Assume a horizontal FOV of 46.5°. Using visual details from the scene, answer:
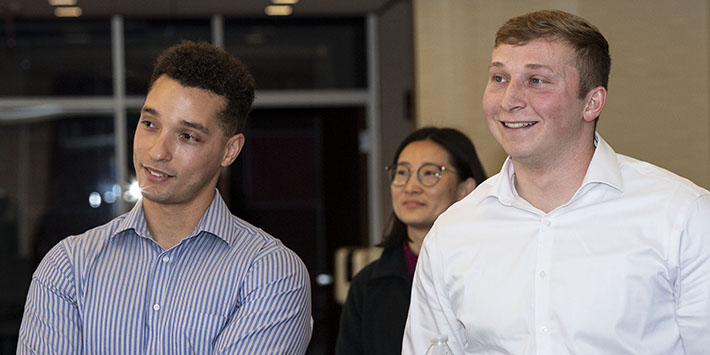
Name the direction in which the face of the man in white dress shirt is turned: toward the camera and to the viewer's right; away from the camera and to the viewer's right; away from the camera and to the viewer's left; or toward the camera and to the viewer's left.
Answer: toward the camera and to the viewer's left

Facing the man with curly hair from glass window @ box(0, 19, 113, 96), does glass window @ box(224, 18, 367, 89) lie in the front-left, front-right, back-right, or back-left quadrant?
front-left

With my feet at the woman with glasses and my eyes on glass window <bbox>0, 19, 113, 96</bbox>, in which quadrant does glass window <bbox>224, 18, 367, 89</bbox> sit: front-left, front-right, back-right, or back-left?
front-right

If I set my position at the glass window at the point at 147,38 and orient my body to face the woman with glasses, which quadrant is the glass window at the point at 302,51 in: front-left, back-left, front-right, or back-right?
front-left

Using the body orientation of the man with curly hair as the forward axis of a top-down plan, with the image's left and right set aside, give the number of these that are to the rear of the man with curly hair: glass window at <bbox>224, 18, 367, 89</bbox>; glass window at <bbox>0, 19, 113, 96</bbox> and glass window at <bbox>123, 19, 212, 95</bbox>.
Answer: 3

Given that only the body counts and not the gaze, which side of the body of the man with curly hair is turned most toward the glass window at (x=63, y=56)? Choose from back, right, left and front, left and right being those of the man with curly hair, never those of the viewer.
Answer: back

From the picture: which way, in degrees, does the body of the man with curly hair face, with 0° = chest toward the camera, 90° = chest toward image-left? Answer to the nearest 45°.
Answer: approximately 0°

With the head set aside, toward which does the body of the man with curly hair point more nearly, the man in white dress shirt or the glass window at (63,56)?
the man in white dress shirt

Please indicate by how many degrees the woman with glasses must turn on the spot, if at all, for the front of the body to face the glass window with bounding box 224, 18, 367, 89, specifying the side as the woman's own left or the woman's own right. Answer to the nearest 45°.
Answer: approximately 135° to the woman's own right

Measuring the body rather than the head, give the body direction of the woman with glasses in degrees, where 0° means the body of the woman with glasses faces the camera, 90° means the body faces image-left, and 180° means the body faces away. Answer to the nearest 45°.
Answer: approximately 45°

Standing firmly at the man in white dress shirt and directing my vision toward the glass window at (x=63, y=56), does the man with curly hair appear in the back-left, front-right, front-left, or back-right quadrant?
front-left

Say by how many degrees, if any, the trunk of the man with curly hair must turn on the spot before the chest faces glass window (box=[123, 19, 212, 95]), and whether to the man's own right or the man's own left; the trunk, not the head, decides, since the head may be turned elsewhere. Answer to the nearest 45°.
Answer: approximately 180°

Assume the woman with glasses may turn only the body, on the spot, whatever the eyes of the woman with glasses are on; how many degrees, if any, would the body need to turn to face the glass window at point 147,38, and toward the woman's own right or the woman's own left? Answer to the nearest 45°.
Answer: approximately 90° to the woman's own right

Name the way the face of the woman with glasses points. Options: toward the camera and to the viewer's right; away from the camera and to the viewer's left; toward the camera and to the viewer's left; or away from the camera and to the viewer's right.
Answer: toward the camera and to the viewer's left

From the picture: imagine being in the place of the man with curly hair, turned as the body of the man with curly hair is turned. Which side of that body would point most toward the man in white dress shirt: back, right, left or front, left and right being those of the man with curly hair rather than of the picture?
left

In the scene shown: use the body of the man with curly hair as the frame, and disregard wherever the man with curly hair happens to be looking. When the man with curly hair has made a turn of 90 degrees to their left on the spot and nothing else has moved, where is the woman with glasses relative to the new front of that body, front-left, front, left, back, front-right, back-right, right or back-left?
front-left
